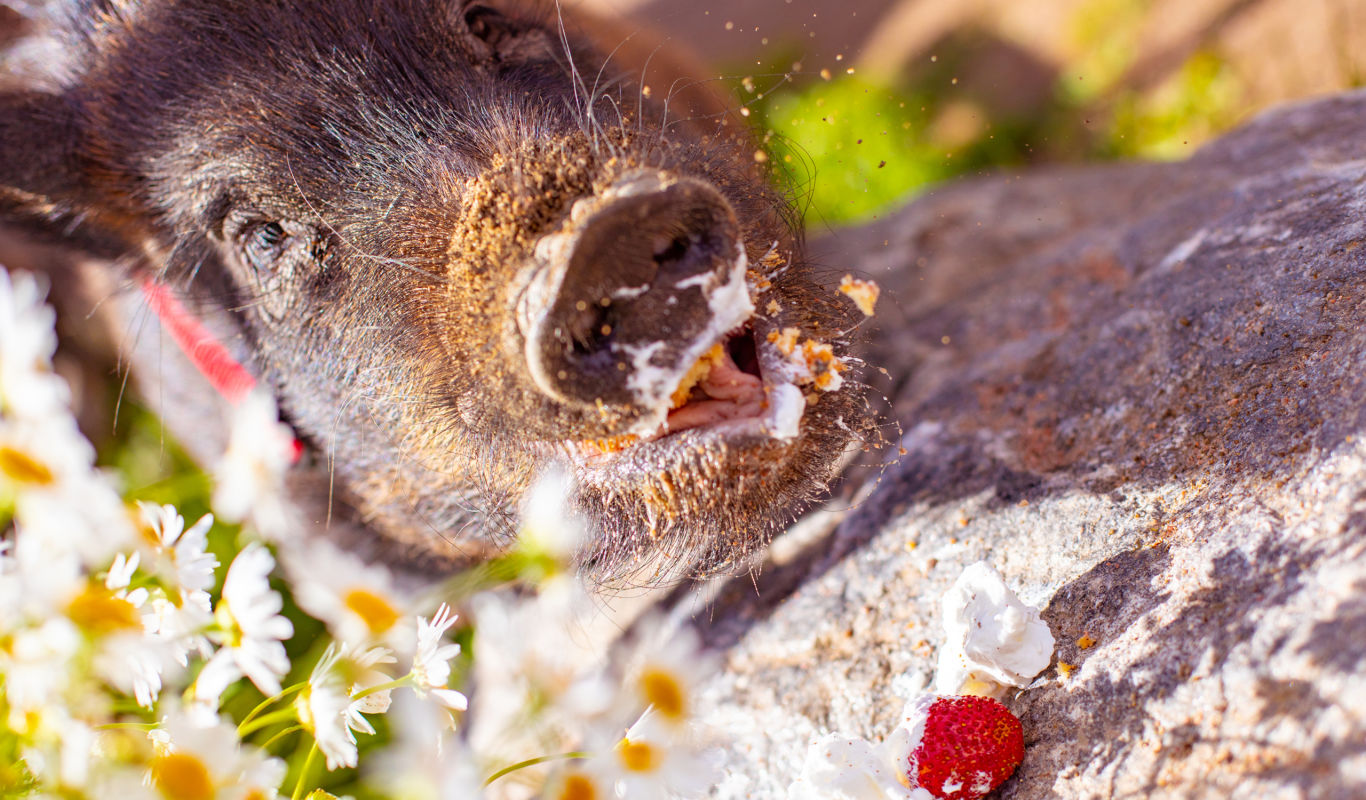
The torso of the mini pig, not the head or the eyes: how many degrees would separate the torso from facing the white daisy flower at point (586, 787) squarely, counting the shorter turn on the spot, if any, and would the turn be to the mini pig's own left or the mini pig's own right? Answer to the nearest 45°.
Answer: approximately 45° to the mini pig's own right

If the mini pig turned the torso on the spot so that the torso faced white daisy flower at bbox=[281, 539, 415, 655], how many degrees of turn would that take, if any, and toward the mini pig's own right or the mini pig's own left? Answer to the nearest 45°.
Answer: approximately 45° to the mini pig's own right

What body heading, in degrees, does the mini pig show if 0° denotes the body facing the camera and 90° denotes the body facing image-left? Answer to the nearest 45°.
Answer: approximately 315°

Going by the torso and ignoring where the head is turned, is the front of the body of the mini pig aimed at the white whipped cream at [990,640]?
yes

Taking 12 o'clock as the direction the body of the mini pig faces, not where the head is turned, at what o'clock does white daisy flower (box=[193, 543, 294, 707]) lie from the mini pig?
The white daisy flower is roughly at 2 o'clock from the mini pig.

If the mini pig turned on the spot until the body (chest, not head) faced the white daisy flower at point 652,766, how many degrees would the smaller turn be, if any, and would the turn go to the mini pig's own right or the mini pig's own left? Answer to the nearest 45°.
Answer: approximately 45° to the mini pig's own right

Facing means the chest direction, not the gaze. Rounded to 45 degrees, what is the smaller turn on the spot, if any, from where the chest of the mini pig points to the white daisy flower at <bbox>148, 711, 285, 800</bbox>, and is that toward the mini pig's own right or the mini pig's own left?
approximately 45° to the mini pig's own right

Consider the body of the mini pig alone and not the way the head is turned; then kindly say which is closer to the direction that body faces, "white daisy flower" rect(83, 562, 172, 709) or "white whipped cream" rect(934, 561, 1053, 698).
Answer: the white whipped cream
